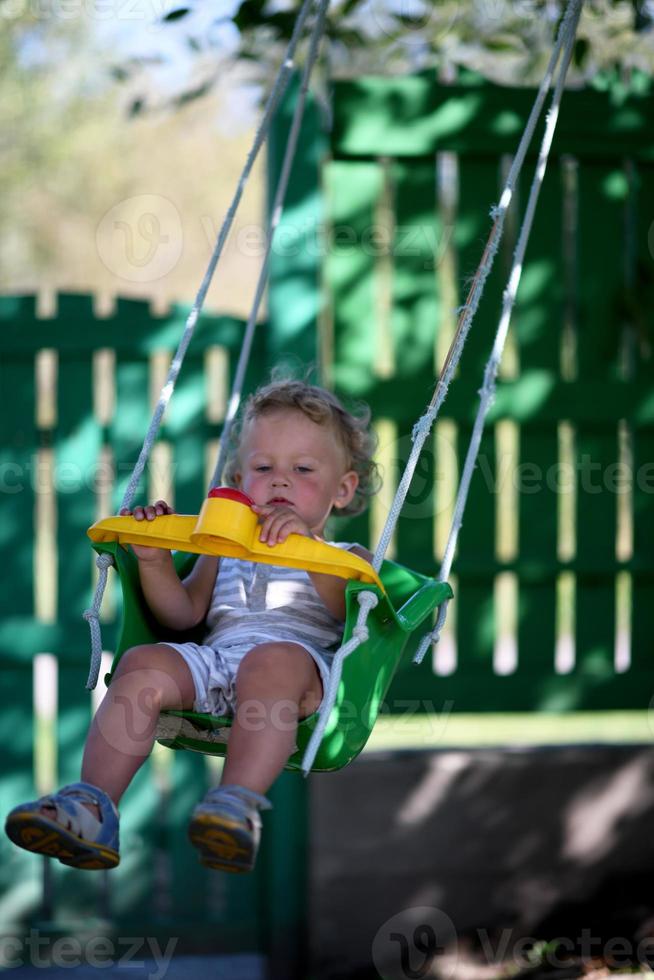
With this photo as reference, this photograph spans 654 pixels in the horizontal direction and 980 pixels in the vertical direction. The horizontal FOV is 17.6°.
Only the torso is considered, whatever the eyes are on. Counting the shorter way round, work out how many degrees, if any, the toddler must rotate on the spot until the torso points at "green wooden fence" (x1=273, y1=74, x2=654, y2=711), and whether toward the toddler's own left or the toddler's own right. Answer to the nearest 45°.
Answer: approximately 180°

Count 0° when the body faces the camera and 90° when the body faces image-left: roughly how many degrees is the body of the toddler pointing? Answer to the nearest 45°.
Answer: approximately 45°

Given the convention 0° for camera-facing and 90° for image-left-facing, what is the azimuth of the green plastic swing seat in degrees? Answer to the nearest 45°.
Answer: approximately 45°

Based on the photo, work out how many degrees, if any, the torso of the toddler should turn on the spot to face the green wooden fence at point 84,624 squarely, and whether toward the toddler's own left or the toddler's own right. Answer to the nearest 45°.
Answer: approximately 135° to the toddler's own right

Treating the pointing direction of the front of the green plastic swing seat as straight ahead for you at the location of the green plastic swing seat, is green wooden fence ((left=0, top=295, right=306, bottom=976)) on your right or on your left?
on your right
